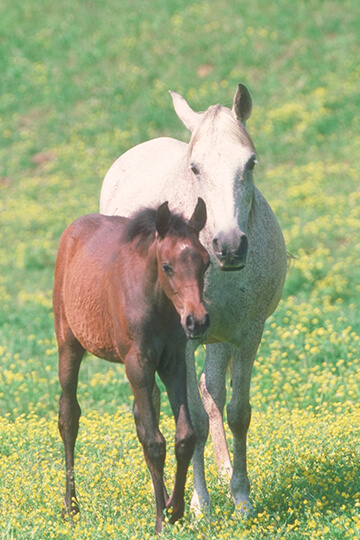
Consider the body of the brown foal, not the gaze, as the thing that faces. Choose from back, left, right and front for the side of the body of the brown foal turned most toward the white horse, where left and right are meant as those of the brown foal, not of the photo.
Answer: left

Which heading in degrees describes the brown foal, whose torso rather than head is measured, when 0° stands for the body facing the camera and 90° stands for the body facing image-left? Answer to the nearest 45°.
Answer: approximately 315°
